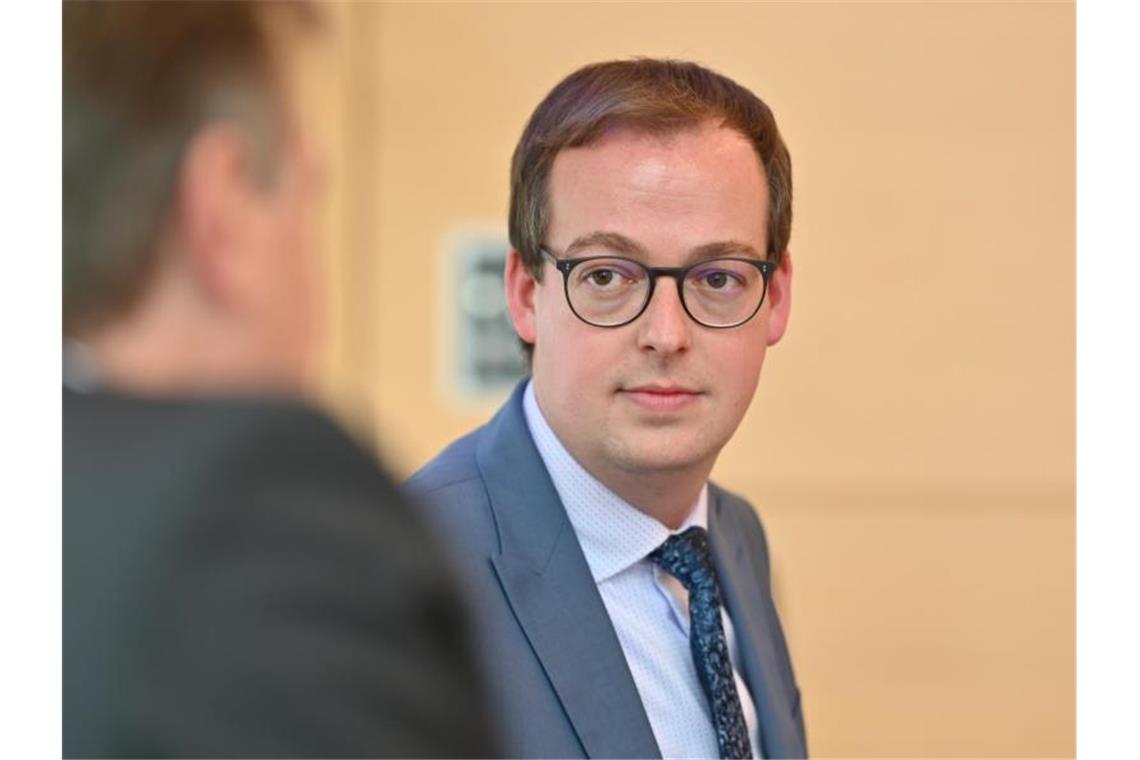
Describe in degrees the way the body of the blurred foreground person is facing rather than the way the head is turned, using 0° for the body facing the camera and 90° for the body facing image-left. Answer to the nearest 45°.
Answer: approximately 225°

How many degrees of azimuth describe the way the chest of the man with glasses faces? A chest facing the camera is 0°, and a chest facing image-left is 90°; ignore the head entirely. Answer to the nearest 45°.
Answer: approximately 315°

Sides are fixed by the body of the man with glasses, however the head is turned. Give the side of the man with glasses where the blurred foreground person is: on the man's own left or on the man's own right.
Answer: on the man's own right

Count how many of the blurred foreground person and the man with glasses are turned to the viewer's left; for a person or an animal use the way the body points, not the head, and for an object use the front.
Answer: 0

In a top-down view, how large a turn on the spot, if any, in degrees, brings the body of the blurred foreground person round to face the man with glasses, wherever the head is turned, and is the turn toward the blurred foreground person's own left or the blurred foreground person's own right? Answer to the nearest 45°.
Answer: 0° — they already face them

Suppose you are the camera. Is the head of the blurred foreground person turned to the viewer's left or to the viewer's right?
to the viewer's right

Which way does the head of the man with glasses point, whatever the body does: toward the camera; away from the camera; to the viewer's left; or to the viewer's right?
toward the camera
